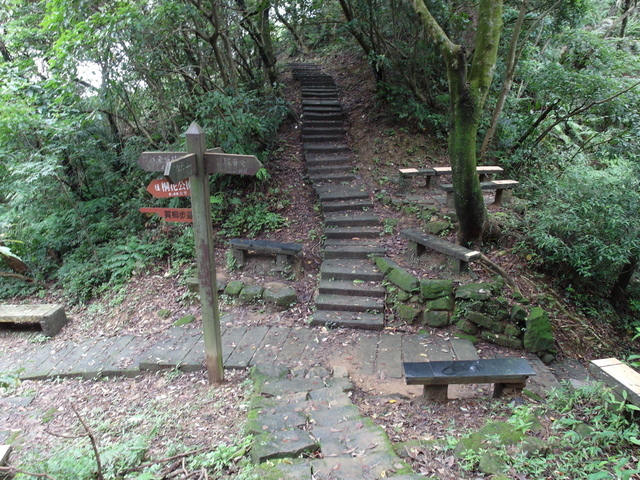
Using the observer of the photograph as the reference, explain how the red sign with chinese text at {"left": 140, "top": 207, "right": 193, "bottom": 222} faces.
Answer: facing the viewer

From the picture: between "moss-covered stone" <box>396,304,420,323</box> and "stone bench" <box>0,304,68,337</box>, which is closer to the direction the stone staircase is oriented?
the moss-covered stone

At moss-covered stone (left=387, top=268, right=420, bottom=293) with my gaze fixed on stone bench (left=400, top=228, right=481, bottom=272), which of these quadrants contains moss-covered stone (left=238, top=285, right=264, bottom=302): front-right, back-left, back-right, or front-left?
back-left

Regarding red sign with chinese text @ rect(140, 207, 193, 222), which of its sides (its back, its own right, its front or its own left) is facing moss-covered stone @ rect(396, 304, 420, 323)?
left

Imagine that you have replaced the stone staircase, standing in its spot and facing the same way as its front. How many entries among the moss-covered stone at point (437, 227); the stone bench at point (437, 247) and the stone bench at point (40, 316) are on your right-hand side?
1

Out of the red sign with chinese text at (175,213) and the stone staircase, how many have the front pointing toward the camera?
2

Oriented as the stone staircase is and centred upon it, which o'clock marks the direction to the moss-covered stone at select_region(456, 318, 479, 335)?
The moss-covered stone is roughly at 11 o'clock from the stone staircase.

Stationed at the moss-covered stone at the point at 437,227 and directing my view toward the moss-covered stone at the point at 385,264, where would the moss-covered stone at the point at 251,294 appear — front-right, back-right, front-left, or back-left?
front-right

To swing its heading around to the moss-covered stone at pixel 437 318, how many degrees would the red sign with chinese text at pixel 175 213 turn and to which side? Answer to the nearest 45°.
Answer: approximately 90° to its left

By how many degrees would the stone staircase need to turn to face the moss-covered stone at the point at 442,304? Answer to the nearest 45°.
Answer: approximately 45° to its left

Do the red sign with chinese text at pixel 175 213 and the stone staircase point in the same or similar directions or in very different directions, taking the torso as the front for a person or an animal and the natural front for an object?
same or similar directions

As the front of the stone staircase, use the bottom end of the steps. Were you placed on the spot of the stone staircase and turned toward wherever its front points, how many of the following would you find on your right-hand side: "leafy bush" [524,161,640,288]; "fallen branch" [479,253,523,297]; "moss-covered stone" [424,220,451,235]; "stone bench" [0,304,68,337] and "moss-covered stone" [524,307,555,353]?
1
